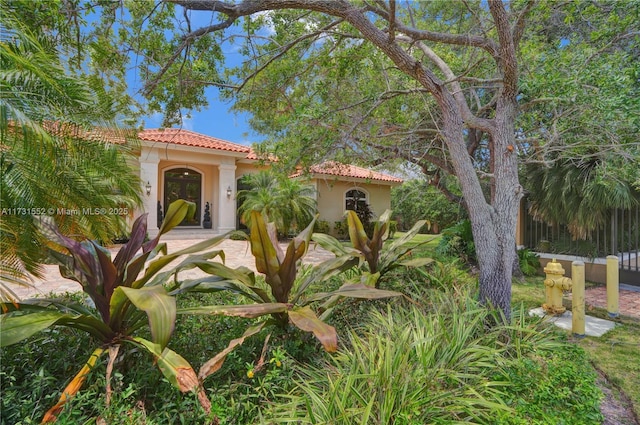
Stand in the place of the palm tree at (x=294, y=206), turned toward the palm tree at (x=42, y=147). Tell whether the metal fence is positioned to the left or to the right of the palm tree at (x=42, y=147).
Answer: left

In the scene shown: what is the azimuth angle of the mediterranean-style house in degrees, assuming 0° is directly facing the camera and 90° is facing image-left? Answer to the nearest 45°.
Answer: approximately 0°

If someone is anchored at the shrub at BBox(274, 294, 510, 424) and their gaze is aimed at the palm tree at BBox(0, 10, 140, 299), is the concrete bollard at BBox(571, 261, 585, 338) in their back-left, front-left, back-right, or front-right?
back-right

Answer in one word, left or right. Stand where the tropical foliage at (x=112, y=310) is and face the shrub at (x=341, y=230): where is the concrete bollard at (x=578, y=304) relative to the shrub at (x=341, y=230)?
right

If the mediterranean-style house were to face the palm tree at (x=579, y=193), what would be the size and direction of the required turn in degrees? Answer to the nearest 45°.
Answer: approximately 45° to its left

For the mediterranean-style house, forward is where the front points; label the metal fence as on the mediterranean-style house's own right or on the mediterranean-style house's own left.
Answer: on the mediterranean-style house's own left
